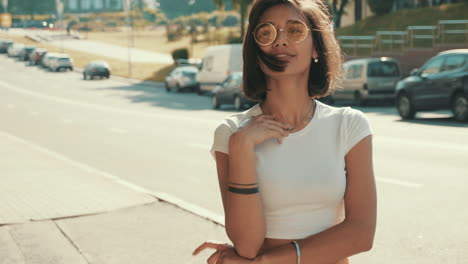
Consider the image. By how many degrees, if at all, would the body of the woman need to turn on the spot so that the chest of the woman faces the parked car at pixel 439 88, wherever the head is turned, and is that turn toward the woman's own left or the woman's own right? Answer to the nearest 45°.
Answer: approximately 180°

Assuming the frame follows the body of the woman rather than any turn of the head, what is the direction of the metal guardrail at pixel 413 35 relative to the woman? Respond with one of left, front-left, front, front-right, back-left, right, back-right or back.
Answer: back

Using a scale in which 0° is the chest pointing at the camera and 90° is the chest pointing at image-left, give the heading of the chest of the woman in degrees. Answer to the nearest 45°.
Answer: approximately 0°

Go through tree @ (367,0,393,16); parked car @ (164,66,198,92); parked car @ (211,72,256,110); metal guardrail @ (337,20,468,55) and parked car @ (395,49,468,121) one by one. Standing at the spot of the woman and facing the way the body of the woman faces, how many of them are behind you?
5

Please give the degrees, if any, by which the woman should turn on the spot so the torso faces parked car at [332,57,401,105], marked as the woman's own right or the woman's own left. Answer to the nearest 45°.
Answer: approximately 180°

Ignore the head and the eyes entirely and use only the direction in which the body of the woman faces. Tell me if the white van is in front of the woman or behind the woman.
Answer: behind

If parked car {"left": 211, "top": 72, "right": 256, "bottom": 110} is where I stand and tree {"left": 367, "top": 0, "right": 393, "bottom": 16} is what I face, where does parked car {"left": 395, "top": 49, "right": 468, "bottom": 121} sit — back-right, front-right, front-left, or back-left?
back-right

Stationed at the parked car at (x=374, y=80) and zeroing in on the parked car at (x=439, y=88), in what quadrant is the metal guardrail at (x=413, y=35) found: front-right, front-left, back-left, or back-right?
back-left

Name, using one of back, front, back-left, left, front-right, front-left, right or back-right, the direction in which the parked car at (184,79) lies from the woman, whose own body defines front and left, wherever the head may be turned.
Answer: back
